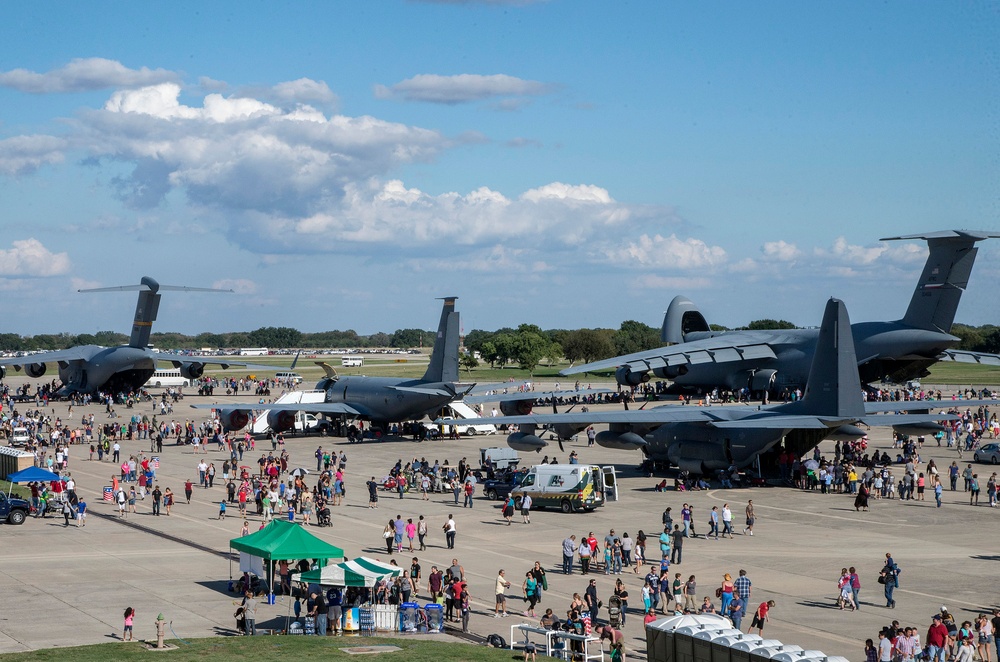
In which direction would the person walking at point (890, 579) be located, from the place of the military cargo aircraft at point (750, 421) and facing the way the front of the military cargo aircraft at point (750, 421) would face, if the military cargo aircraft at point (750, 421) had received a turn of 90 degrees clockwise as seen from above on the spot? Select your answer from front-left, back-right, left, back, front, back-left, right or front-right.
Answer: back-right

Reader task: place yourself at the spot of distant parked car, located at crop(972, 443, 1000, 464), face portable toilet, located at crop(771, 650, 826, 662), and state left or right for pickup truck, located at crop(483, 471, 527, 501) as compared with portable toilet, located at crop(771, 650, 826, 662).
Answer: right

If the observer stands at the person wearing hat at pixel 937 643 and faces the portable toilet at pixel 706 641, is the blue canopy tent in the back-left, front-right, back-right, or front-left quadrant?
front-right
